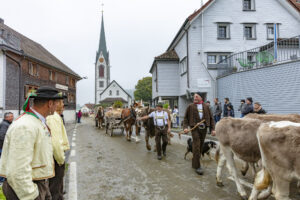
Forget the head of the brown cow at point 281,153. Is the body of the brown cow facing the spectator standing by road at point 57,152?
no

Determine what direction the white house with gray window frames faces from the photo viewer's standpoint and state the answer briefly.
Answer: facing the viewer

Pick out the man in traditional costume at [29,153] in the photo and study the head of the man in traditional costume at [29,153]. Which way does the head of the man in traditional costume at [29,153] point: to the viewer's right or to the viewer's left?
to the viewer's right

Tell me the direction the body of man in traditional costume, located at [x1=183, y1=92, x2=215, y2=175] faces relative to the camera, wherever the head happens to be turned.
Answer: toward the camera

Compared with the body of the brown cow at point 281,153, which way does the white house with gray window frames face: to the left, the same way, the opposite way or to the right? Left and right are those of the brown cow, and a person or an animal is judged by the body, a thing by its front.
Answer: to the right

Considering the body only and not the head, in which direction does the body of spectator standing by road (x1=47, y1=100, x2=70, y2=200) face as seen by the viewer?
to the viewer's right

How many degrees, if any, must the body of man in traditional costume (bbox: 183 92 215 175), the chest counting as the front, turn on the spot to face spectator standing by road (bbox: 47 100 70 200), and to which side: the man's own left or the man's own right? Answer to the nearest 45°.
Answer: approximately 45° to the man's own right

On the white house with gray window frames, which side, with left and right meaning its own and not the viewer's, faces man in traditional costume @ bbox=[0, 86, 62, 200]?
front

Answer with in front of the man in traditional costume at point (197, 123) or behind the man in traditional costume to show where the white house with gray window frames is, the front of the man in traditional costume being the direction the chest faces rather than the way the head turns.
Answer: behind
